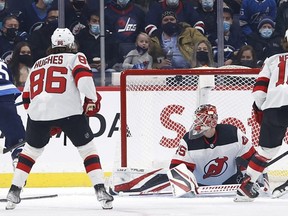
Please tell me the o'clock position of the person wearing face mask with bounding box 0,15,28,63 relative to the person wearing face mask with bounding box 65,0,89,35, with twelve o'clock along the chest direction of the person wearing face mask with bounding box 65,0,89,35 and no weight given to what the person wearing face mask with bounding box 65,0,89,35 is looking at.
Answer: the person wearing face mask with bounding box 0,15,28,63 is roughly at 3 o'clock from the person wearing face mask with bounding box 65,0,89,35.

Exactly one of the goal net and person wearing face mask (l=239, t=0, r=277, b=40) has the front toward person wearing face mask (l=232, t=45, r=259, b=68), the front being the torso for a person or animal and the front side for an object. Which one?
person wearing face mask (l=239, t=0, r=277, b=40)

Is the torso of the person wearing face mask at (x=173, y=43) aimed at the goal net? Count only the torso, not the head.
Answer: yes

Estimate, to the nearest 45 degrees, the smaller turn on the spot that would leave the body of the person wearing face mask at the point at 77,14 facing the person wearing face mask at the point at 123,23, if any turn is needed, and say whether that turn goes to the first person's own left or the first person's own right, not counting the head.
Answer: approximately 90° to the first person's own left

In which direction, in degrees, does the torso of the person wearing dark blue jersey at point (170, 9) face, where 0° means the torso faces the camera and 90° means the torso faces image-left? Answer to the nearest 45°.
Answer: approximately 0°

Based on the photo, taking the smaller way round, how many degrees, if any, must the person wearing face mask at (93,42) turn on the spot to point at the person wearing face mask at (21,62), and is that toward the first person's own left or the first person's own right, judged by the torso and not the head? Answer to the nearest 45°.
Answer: approximately 90° to the first person's own right
